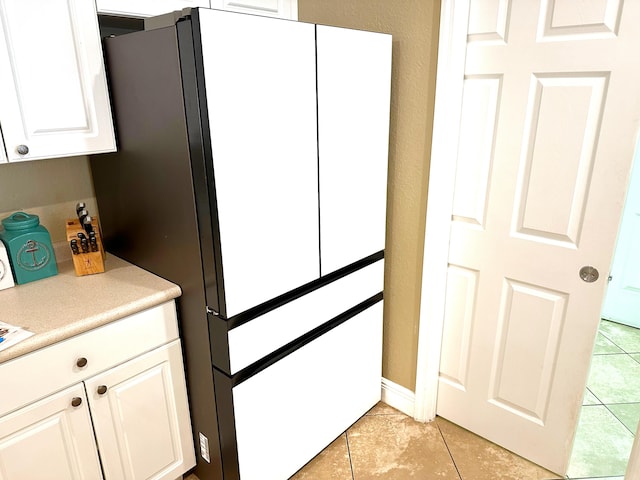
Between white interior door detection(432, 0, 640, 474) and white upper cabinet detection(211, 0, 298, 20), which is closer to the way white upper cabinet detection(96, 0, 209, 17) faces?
the white interior door

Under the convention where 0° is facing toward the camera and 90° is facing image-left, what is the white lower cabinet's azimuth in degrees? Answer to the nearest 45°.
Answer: approximately 315°

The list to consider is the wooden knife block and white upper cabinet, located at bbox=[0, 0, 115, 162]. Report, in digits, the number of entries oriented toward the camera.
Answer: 2

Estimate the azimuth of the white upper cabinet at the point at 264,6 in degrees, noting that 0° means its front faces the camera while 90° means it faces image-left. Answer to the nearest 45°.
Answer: approximately 315°

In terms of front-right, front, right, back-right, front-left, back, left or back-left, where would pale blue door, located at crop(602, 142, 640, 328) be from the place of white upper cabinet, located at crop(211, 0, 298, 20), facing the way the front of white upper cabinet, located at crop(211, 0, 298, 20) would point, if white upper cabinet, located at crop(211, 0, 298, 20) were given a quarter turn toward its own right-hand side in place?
back-left

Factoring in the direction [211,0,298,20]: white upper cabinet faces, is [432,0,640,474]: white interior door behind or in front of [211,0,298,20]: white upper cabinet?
in front
